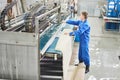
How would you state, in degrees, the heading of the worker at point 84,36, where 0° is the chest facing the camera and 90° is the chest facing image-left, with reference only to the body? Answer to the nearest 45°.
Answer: approximately 90°
